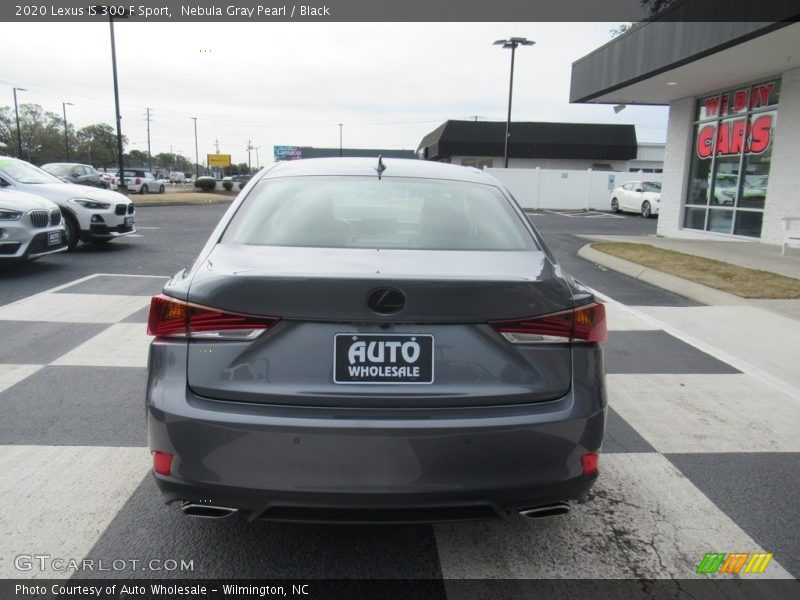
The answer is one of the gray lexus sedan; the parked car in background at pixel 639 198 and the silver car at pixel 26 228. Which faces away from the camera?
the gray lexus sedan

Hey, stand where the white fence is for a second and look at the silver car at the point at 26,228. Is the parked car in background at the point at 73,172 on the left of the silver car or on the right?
right

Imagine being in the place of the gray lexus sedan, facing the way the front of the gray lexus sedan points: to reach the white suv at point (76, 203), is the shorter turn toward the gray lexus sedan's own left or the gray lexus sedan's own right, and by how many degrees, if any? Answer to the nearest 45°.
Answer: approximately 45° to the gray lexus sedan's own left

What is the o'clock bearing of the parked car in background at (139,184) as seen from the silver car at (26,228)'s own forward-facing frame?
The parked car in background is roughly at 8 o'clock from the silver car.

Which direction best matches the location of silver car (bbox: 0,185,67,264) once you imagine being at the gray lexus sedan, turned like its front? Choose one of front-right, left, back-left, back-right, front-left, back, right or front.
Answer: front-left

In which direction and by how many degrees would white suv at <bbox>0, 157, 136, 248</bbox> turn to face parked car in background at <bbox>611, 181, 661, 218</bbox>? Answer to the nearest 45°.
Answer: approximately 45° to its left

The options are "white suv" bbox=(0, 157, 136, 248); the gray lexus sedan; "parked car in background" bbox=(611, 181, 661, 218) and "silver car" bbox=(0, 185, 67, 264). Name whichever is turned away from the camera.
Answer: the gray lexus sedan

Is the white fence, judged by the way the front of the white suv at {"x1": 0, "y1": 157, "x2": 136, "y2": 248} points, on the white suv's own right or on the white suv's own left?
on the white suv's own left

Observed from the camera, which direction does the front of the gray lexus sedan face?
facing away from the viewer

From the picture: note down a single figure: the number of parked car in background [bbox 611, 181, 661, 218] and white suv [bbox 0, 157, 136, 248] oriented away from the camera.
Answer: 0

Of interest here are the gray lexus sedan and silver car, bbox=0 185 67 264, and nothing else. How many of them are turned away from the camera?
1

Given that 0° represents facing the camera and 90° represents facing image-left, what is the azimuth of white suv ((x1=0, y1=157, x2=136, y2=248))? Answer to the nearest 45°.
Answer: approximately 315°

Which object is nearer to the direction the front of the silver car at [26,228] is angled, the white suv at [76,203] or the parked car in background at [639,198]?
the parked car in background

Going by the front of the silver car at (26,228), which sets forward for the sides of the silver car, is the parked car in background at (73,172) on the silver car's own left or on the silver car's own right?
on the silver car's own left

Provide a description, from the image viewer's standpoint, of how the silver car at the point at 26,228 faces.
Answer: facing the viewer and to the right of the viewer
